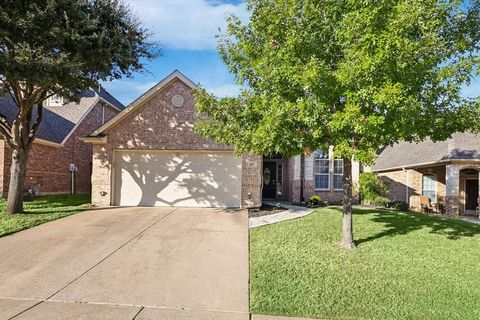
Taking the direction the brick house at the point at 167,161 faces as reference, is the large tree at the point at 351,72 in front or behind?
in front

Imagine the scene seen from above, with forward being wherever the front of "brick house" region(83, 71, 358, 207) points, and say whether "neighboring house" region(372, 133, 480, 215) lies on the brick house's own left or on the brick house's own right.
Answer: on the brick house's own left

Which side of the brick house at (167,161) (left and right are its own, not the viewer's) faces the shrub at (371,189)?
left

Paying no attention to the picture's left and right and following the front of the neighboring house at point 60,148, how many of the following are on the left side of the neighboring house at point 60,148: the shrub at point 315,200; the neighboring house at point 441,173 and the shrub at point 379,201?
3

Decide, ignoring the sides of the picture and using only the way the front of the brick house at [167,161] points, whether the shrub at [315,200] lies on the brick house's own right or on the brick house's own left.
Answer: on the brick house's own left

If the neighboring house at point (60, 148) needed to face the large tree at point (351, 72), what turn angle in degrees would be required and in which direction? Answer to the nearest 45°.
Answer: approximately 45° to its left

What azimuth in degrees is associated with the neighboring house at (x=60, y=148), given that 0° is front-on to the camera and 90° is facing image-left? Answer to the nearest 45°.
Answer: approximately 45°

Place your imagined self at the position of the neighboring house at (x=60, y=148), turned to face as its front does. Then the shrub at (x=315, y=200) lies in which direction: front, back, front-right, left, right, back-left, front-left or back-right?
left

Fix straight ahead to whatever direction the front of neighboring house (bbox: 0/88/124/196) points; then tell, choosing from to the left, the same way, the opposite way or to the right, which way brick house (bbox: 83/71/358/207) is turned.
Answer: the same way

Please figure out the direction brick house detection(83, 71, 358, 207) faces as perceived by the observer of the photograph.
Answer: facing the viewer

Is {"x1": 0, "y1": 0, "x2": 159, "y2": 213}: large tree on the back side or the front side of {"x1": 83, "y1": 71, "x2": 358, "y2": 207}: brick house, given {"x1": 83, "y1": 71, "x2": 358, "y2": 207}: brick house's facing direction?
on the front side

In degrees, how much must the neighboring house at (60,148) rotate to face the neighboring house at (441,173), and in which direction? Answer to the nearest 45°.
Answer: approximately 90° to its left

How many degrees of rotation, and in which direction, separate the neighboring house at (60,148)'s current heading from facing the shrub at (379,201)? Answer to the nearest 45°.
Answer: approximately 90° to its left
